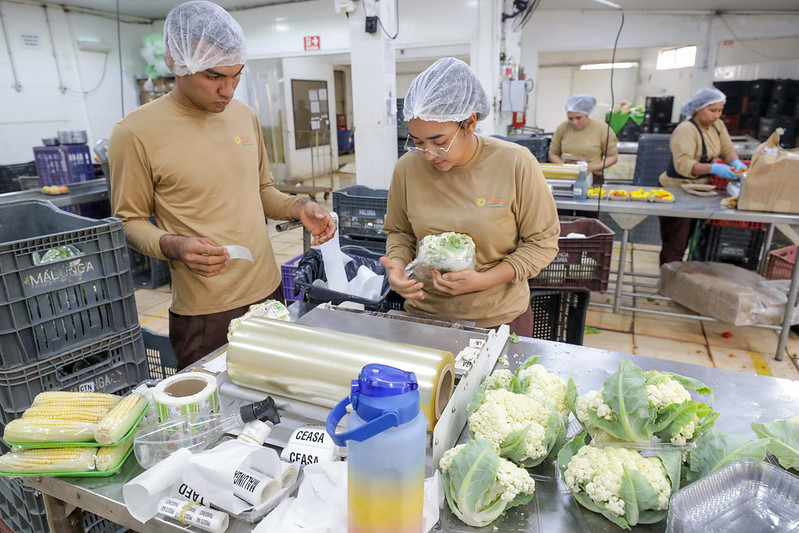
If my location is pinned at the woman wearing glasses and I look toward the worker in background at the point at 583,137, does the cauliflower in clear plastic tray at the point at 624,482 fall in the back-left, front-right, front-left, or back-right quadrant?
back-right

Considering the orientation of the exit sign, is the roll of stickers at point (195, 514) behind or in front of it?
in front

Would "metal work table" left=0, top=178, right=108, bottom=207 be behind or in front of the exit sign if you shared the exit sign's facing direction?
in front

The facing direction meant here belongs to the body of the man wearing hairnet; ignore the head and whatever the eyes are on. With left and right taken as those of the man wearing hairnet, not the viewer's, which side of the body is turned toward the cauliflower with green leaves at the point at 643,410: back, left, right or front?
front

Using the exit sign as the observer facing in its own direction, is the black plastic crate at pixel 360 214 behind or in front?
in front

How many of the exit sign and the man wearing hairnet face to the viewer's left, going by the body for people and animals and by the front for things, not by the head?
0

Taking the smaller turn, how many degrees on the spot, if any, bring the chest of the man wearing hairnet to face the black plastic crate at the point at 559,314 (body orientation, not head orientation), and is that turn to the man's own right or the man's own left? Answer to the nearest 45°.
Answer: approximately 45° to the man's own left

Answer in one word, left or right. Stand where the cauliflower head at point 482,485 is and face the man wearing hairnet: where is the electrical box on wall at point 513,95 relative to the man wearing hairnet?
right

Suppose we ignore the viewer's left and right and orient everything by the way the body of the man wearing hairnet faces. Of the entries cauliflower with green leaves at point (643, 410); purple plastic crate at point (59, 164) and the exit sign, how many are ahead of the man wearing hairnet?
1

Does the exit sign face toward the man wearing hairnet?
yes

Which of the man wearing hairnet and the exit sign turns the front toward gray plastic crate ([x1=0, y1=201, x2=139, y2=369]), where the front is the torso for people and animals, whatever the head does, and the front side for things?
the exit sign

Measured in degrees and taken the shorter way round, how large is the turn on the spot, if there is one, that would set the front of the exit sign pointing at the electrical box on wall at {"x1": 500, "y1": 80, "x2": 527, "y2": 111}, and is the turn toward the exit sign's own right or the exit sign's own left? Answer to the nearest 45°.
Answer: approximately 45° to the exit sign's own left

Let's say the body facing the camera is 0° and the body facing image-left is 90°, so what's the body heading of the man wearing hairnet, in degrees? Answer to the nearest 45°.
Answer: approximately 315°

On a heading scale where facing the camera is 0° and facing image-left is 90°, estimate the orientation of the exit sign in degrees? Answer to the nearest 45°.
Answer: approximately 0°
